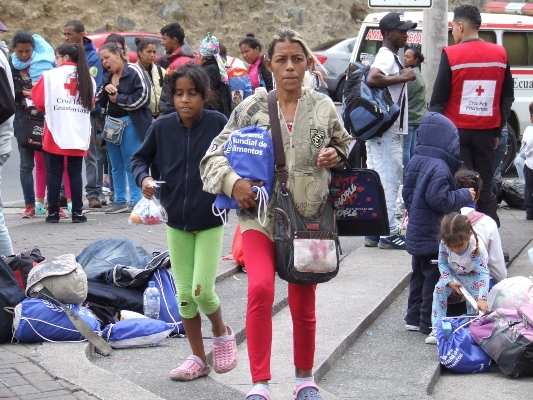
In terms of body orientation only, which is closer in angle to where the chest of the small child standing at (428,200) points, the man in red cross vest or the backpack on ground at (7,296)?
the man in red cross vest

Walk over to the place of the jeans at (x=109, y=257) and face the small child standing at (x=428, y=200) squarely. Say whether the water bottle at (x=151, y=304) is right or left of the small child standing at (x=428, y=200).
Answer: right

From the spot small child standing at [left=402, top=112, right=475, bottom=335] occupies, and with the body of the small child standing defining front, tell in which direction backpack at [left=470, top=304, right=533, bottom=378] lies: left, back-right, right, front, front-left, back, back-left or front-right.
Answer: right

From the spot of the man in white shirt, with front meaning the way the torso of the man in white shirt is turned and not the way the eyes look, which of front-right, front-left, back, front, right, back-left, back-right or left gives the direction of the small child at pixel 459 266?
right

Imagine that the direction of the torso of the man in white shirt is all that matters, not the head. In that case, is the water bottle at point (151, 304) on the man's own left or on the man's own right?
on the man's own right

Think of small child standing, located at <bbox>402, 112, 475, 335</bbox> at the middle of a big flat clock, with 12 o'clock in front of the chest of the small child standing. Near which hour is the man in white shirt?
The man in white shirt is roughly at 10 o'clock from the small child standing.

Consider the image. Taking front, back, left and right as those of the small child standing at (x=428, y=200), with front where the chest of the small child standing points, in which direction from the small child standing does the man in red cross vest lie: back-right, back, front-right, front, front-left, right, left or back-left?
front-left

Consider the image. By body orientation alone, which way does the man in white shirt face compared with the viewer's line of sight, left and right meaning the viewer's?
facing to the right of the viewer

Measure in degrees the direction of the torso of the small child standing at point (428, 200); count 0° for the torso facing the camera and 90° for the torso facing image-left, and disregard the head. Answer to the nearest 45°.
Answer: approximately 225°
